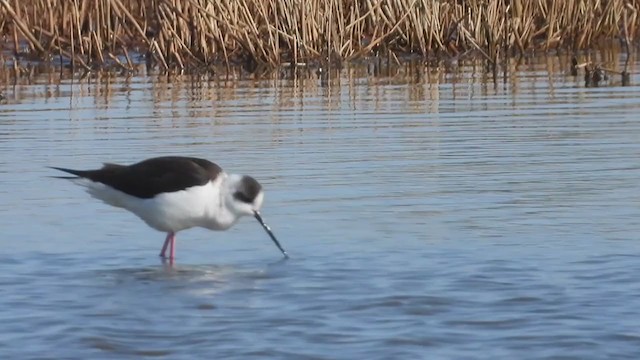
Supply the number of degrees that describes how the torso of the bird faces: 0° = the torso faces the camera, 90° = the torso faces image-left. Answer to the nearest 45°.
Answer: approximately 270°
